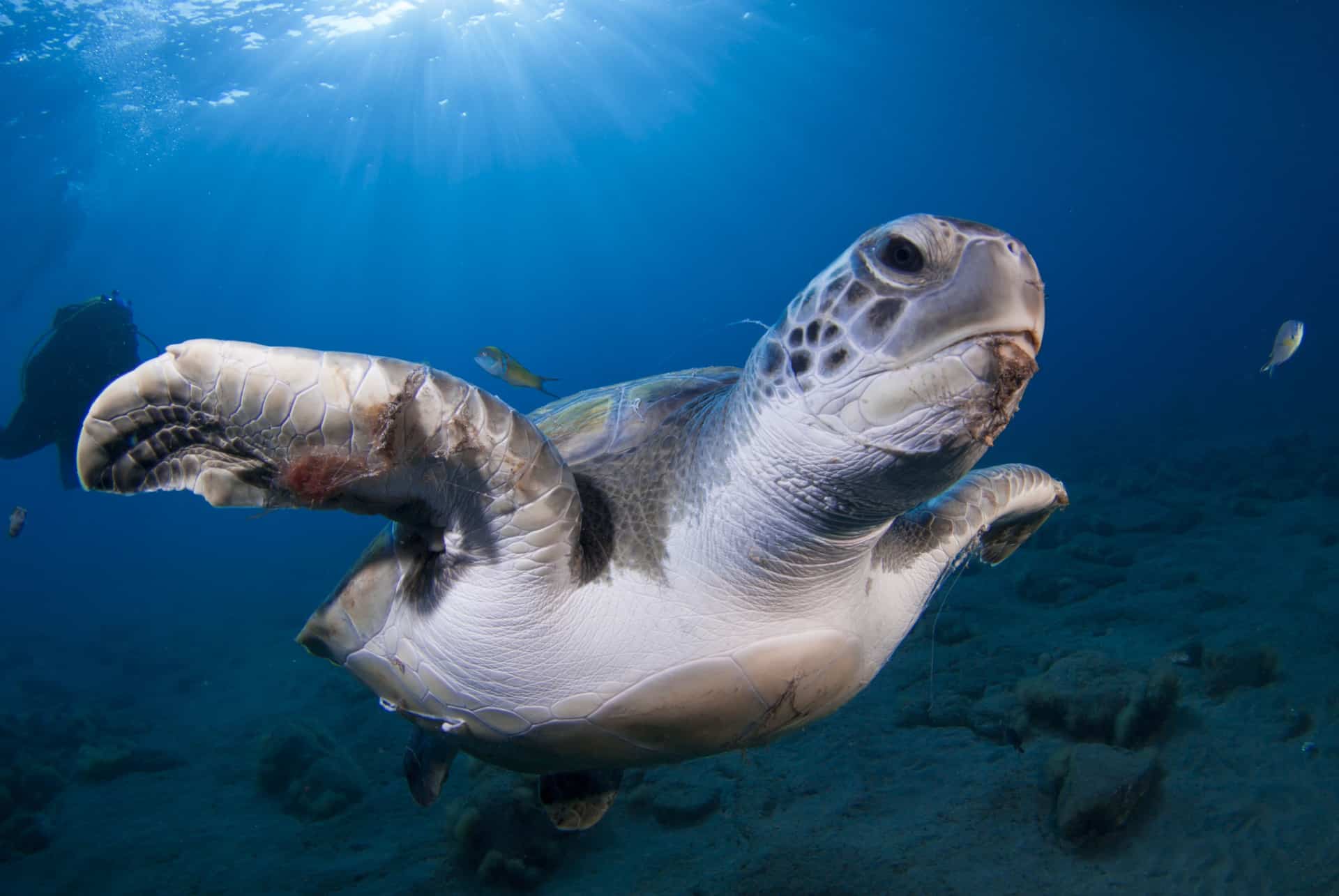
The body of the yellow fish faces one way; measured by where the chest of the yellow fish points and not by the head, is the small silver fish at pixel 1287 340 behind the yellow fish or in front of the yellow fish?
behind

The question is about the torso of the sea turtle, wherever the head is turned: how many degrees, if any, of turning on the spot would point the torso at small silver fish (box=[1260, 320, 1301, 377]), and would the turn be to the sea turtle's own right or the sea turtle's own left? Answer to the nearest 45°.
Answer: approximately 90° to the sea turtle's own left

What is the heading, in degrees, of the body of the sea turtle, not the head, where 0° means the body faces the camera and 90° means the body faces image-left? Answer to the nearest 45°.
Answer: approximately 315°

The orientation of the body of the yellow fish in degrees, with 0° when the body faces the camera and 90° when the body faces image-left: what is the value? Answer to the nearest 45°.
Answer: approximately 90°

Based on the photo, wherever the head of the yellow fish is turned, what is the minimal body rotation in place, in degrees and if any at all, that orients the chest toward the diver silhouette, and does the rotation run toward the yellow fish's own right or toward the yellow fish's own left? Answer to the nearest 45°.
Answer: approximately 45° to the yellow fish's own right
